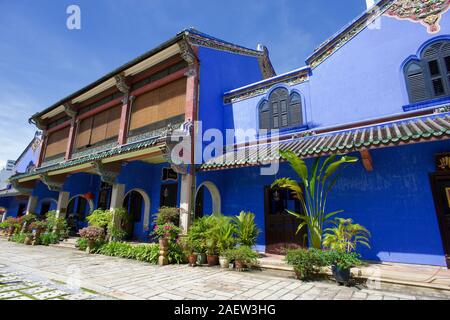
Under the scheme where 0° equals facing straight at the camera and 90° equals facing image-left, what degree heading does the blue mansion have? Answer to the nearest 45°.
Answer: approximately 45°

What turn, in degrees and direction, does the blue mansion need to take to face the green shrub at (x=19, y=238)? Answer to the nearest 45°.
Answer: approximately 90° to its right
